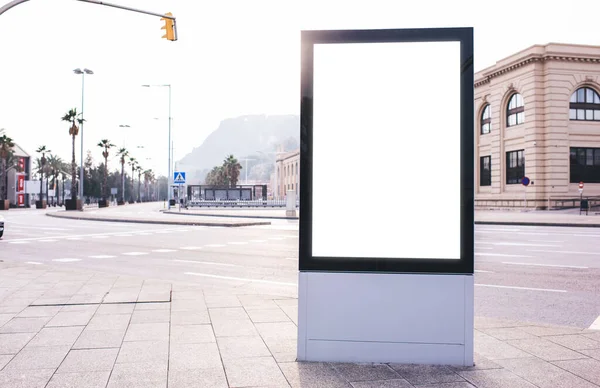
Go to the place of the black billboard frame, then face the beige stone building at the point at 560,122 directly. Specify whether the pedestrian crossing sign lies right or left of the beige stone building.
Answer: left

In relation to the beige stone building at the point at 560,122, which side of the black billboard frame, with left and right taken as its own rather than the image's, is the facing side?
back

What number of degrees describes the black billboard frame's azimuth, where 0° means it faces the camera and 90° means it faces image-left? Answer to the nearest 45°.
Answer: approximately 0°

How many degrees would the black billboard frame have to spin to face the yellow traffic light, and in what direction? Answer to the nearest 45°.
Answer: approximately 135° to its right

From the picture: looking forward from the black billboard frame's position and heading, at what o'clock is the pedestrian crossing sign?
The pedestrian crossing sign is roughly at 5 o'clock from the black billboard frame.

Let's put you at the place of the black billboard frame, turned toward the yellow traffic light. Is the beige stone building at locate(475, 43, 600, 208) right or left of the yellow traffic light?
right
